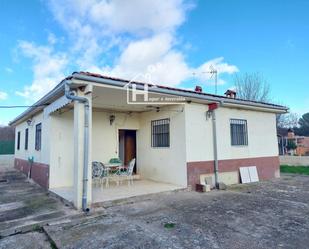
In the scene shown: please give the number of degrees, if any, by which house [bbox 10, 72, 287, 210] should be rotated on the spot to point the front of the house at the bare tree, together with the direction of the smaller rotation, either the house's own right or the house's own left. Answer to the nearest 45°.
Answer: approximately 90° to the house's own left

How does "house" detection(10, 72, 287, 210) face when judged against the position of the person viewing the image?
facing the viewer and to the right of the viewer

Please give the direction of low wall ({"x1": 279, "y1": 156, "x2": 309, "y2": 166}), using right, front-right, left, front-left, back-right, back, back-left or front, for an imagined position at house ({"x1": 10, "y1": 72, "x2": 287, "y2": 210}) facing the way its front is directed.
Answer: left

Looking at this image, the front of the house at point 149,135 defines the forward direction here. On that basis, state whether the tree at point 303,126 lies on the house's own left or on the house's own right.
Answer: on the house's own left

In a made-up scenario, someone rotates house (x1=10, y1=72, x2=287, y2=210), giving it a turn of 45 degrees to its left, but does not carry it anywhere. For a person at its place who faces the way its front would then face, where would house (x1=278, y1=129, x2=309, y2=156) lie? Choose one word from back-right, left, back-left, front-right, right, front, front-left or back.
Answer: front-left
